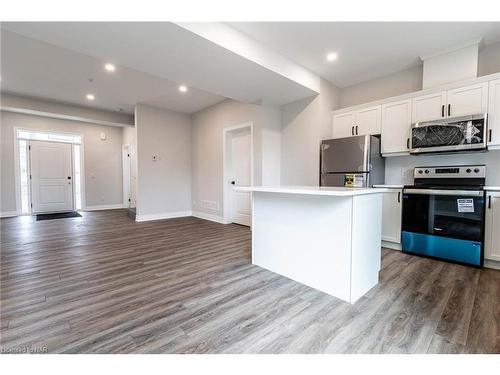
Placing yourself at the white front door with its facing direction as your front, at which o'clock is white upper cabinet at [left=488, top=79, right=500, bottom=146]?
The white upper cabinet is roughly at 11 o'clock from the white front door.

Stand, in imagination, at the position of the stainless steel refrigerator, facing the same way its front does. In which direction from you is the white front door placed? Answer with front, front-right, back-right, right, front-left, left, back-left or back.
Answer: front-right

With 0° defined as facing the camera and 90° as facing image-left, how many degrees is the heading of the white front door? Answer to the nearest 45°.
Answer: approximately 0°

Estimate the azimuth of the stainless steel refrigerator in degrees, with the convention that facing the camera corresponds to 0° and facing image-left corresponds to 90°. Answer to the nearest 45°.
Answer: approximately 45°

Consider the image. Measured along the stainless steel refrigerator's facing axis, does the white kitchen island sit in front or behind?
in front

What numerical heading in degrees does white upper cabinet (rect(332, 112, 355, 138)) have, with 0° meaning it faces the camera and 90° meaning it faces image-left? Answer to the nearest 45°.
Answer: approximately 45°

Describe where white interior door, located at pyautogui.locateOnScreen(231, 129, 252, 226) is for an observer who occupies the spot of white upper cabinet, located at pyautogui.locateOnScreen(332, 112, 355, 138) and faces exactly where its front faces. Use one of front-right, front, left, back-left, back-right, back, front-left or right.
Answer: front-right

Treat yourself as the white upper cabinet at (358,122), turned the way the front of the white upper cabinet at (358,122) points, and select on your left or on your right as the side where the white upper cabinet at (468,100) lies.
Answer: on your left

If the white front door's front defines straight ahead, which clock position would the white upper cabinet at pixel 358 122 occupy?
The white upper cabinet is roughly at 11 o'clock from the white front door.

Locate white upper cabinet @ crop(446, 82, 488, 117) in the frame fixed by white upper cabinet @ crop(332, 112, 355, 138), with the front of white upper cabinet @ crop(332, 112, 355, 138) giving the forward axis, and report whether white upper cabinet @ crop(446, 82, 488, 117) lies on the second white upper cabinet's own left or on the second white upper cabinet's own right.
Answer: on the second white upper cabinet's own left
